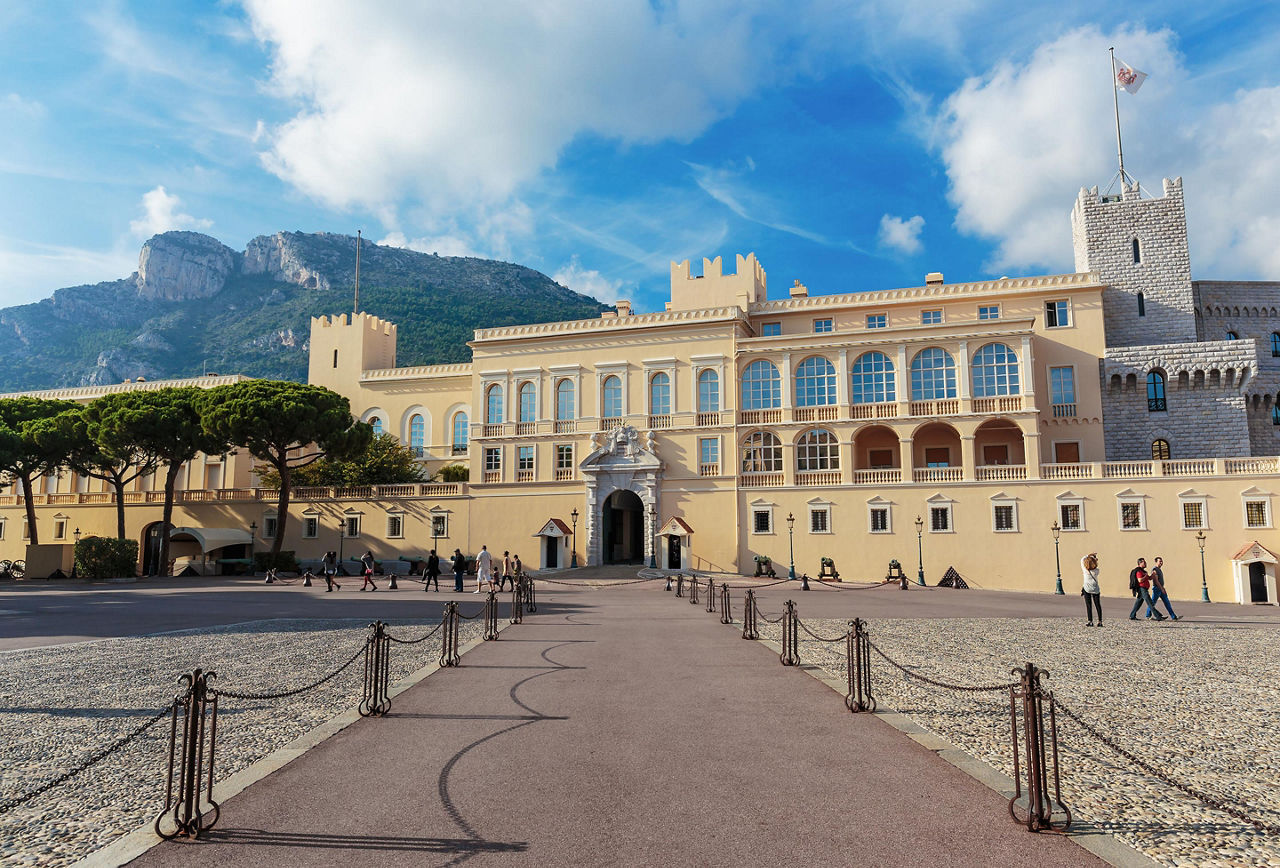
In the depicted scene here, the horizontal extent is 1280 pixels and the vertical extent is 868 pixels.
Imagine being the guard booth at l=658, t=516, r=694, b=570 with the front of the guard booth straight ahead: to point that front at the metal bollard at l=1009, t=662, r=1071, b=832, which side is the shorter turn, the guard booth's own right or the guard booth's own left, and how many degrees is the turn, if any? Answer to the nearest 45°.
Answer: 0° — it already faces it

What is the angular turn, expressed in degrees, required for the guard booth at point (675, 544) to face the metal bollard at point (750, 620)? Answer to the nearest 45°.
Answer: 0° — it already faces it

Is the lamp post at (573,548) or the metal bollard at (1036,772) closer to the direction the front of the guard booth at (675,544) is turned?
the metal bollard

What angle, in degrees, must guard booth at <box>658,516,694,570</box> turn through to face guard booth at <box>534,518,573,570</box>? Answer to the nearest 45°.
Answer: approximately 90° to its right

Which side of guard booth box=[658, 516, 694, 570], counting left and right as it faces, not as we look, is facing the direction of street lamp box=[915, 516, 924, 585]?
left

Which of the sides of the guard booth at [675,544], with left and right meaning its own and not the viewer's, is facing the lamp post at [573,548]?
right

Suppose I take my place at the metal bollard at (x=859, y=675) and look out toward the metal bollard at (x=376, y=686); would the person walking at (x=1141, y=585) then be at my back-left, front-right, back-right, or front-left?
back-right

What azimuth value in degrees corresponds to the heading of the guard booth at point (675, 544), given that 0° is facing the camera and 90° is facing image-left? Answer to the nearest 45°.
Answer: approximately 0°

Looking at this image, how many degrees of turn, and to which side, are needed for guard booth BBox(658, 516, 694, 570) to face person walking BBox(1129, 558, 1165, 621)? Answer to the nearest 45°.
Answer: approximately 45° to its left
